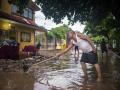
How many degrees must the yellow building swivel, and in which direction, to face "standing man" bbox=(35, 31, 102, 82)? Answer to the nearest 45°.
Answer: approximately 45° to its right

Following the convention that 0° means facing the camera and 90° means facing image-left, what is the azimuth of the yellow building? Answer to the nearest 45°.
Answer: approximately 315°
